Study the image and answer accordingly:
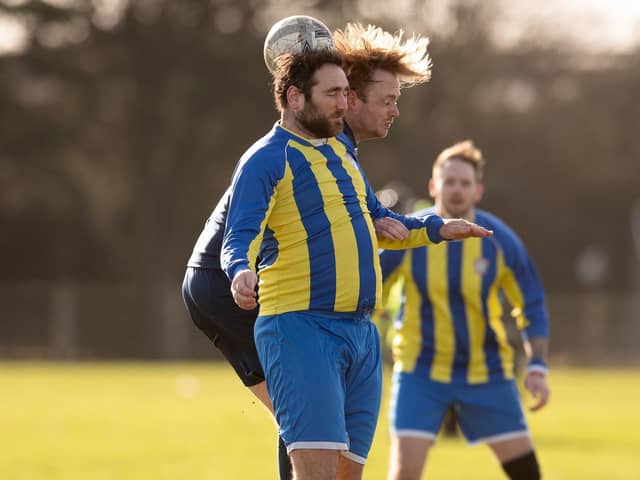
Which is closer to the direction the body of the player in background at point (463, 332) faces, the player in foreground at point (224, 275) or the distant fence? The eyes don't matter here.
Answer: the player in foreground

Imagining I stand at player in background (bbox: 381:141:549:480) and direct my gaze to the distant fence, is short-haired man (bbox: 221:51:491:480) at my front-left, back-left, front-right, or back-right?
back-left

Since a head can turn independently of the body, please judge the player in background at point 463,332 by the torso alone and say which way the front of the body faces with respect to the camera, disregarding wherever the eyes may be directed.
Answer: toward the camera

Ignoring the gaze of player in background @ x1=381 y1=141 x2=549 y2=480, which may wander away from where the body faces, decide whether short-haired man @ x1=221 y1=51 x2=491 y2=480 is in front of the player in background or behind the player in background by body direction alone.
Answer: in front
